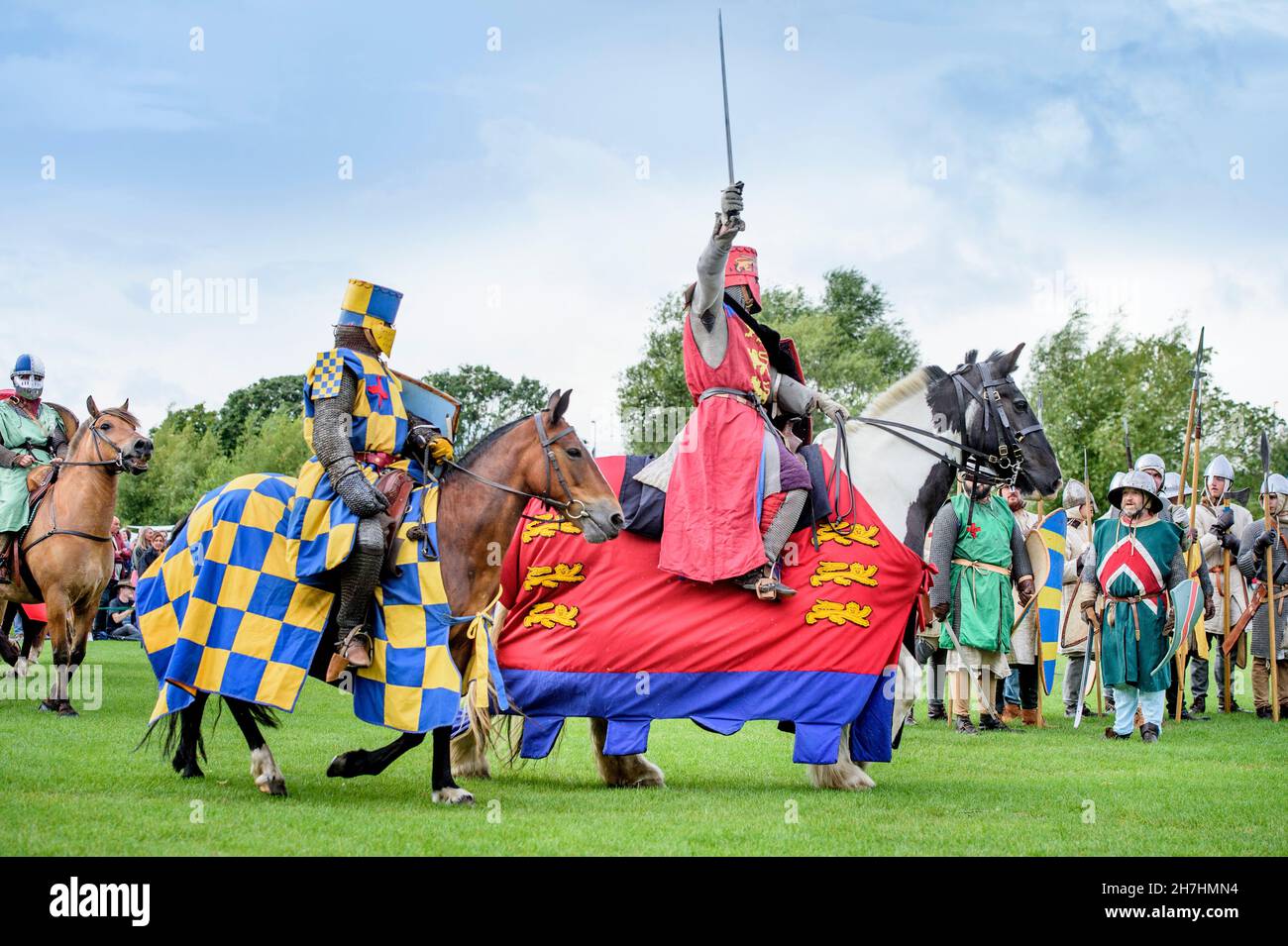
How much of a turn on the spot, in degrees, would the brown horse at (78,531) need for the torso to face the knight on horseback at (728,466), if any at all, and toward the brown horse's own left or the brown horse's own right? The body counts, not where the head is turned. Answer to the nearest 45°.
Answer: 0° — it already faces them

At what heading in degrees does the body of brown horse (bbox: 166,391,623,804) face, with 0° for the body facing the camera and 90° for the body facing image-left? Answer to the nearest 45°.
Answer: approximately 270°

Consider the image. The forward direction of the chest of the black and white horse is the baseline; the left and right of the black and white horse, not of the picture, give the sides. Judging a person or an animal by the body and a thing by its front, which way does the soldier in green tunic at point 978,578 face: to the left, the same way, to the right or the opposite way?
to the right

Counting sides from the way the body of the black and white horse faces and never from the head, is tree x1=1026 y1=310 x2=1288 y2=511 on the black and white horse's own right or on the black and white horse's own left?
on the black and white horse's own left

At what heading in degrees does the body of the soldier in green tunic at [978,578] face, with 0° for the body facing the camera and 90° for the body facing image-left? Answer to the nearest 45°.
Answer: approximately 0°

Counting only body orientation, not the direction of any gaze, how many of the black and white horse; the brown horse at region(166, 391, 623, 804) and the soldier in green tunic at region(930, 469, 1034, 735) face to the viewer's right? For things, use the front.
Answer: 2

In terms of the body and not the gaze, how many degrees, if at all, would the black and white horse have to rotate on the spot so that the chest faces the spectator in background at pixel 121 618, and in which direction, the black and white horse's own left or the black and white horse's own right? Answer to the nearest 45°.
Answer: approximately 135° to the black and white horse's own left

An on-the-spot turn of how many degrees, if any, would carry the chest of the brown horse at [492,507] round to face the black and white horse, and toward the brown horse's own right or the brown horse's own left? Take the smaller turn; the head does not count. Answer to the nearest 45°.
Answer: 0° — it already faces it

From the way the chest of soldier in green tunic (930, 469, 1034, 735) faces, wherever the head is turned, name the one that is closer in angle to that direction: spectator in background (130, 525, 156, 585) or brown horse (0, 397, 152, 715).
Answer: the brown horse

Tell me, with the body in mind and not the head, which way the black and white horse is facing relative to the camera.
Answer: to the viewer's right

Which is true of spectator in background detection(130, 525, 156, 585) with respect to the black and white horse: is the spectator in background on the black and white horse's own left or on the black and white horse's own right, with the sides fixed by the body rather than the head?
on the black and white horse's own left
